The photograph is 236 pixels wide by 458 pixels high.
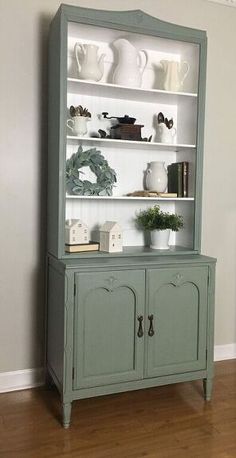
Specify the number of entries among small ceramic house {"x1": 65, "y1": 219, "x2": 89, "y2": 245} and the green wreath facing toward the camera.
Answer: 2

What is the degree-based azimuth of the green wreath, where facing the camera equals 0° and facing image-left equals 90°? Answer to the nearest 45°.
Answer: approximately 0°

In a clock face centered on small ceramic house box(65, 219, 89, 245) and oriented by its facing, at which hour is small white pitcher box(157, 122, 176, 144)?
The small white pitcher is roughly at 8 o'clock from the small ceramic house.

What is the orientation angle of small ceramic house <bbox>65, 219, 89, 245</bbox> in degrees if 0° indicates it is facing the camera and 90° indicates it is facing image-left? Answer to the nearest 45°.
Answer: approximately 0°
